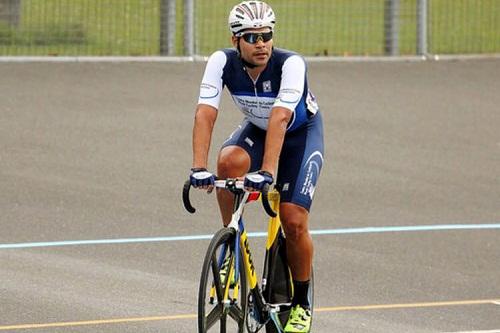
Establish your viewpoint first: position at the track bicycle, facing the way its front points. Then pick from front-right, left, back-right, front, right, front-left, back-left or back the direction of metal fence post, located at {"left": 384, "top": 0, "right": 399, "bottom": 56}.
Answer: back-right

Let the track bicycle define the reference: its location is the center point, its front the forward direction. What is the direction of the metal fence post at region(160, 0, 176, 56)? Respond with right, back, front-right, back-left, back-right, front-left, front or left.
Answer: back-right

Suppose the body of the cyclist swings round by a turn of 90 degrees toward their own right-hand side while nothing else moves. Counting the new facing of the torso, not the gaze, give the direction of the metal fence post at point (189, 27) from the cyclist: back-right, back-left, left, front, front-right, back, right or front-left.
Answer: front-right

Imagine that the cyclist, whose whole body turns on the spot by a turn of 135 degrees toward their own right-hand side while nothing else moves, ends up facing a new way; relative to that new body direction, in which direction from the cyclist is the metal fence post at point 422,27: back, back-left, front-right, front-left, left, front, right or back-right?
front

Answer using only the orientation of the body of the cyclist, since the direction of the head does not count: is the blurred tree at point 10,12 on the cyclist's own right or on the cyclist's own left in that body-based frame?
on the cyclist's own right

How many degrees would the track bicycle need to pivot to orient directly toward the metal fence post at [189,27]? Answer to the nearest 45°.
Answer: approximately 135° to its right

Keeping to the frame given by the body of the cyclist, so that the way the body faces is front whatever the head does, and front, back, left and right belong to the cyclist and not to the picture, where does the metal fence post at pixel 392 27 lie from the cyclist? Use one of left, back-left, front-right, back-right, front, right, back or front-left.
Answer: back-right

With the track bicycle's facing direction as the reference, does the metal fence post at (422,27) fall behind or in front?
behind
